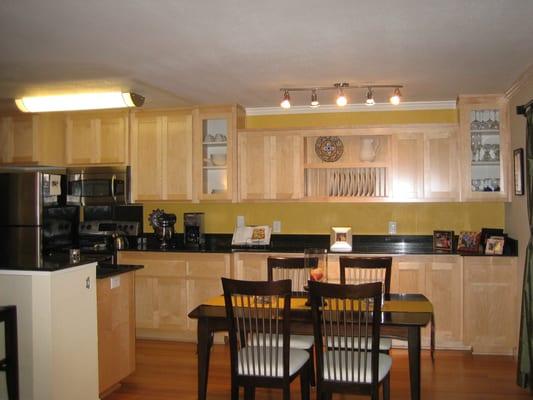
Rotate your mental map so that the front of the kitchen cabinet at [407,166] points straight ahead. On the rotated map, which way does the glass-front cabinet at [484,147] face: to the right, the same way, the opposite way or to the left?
the same way

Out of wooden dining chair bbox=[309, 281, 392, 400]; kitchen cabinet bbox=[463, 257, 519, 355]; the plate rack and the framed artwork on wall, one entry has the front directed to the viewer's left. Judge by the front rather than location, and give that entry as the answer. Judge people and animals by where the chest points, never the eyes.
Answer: the framed artwork on wall

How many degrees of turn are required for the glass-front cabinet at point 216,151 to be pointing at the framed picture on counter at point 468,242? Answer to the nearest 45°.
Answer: approximately 90° to its left

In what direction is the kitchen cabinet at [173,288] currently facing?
toward the camera

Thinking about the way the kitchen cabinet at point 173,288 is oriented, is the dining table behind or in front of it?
in front

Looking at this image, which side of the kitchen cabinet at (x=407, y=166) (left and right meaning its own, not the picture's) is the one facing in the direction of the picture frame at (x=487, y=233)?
left

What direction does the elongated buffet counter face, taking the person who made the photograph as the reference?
facing the viewer

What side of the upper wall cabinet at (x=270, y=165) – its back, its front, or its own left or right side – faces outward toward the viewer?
front

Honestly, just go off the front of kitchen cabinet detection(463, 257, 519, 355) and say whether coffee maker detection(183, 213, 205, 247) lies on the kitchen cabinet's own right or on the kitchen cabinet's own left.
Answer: on the kitchen cabinet's own right

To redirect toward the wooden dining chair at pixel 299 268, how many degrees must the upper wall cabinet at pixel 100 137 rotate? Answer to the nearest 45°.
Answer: approximately 45° to its left

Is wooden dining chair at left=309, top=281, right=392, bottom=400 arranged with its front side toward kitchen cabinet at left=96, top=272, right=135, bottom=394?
no

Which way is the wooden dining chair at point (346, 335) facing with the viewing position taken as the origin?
facing away from the viewer and to the right of the viewer

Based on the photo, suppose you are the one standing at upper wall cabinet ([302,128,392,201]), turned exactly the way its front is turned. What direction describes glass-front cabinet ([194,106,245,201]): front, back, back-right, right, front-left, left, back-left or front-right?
right

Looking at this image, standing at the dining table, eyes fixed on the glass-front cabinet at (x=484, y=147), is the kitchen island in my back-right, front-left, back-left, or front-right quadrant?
back-left

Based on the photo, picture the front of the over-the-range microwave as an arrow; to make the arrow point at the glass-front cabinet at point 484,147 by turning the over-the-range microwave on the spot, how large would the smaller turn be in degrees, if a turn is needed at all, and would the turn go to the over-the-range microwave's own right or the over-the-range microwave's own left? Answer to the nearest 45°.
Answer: approximately 45° to the over-the-range microwave's own left

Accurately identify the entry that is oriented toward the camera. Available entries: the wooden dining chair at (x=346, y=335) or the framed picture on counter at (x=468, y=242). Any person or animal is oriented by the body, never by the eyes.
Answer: the framed picture on counter

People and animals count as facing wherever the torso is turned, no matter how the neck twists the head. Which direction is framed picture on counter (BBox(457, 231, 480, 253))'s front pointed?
toward the camera

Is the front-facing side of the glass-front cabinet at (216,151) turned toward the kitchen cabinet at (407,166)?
no
